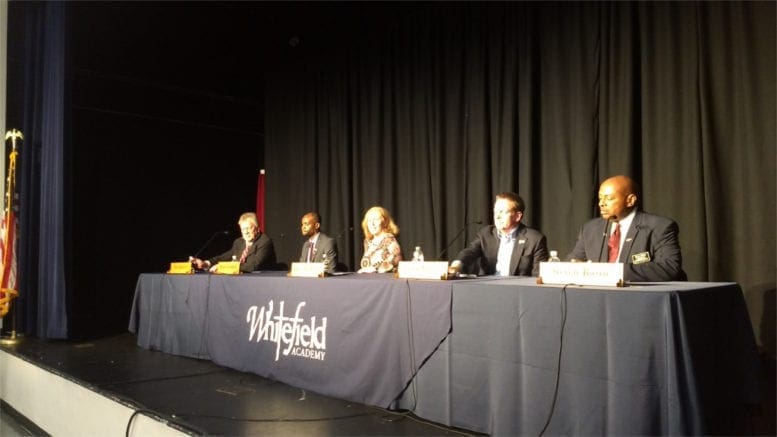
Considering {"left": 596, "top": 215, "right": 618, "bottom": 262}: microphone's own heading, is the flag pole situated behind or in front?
behind

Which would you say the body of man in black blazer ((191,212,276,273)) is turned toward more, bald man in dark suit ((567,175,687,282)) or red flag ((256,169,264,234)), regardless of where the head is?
the bald man in dark suit

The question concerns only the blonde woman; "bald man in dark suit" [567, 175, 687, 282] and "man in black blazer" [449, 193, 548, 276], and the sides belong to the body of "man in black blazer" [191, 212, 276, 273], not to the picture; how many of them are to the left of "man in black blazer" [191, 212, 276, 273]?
3

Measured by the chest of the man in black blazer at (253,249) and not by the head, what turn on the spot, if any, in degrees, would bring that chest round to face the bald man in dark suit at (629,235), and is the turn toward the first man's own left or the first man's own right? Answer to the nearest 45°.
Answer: approximately 90° to the first man's own left

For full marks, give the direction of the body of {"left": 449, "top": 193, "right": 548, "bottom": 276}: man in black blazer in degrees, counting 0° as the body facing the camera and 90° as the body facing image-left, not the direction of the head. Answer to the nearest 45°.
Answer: approximately 45°

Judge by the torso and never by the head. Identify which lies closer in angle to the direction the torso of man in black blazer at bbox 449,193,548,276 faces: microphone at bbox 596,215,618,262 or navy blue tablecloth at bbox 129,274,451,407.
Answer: the navy blue tablecloth

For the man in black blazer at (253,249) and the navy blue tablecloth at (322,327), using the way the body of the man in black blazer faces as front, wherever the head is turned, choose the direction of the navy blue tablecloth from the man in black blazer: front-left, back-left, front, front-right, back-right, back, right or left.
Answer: front-left
